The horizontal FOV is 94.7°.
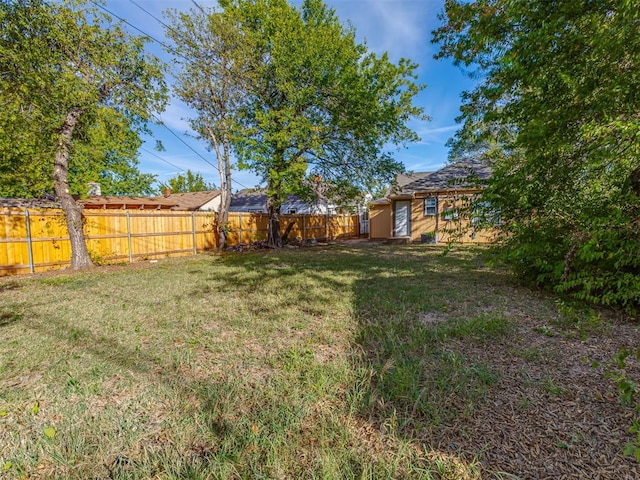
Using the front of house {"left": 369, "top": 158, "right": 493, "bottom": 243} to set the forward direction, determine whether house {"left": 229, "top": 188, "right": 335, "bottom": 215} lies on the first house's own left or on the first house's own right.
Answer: on the first house's own right

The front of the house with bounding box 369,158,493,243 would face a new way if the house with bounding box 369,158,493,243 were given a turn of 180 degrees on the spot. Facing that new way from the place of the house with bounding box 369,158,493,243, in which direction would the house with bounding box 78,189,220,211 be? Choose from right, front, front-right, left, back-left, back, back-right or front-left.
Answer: left

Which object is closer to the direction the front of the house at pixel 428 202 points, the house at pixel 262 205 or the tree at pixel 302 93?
the tree

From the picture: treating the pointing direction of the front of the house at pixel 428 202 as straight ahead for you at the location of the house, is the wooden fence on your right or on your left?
on your right

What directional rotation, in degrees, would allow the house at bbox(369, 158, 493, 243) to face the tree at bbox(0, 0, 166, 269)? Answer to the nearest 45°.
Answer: approximately 45° to its right

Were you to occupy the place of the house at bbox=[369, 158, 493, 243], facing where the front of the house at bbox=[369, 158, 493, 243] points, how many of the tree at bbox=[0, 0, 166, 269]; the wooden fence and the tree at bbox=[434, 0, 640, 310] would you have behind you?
0

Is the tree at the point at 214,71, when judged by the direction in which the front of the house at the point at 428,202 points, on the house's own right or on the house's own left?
on the house's own right

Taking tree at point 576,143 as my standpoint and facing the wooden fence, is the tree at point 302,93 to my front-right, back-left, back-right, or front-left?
front-right
